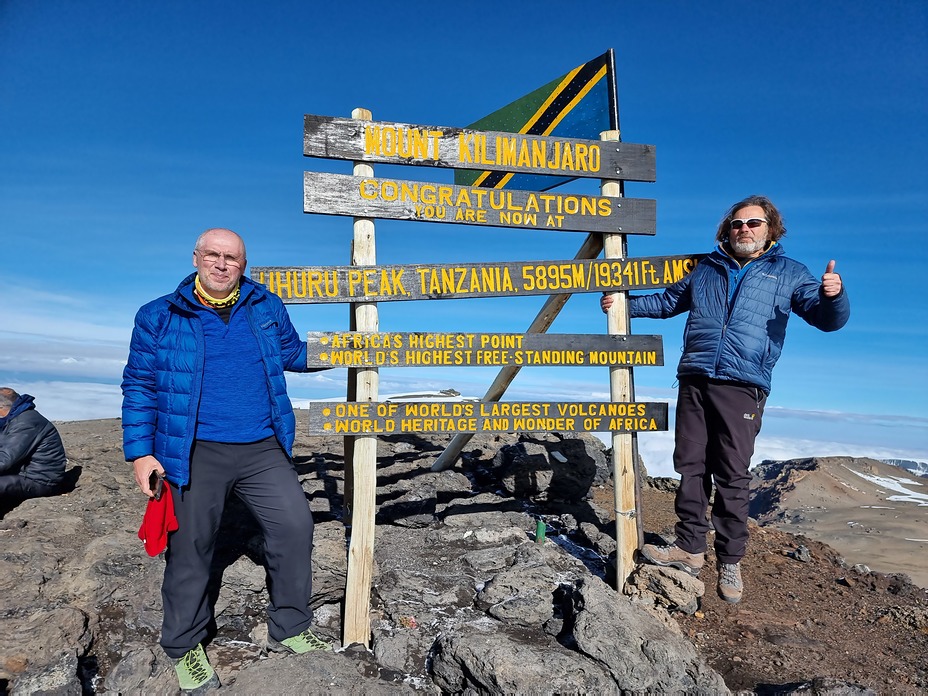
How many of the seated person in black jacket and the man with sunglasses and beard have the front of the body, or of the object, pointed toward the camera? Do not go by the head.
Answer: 1

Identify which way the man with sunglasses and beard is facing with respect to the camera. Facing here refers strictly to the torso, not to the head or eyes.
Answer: toward the camera

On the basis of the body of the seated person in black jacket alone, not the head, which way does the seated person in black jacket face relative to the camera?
to the viewer's left

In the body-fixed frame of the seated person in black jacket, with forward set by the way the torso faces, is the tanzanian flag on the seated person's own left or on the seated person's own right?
on the seated person's own left

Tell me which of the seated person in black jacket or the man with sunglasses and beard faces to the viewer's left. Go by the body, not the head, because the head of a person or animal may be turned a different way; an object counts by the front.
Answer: the seated person in black jacket

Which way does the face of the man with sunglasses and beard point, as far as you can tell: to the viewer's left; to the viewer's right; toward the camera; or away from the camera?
toward the camera

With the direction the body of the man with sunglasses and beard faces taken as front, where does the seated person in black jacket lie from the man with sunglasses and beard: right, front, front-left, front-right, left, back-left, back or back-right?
right
